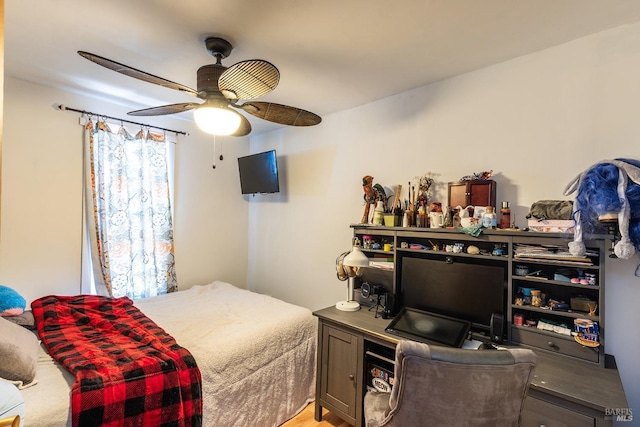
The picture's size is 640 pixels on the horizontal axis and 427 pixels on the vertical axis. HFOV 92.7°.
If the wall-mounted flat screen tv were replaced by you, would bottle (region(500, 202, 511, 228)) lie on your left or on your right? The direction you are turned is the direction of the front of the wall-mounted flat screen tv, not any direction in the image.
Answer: on your left

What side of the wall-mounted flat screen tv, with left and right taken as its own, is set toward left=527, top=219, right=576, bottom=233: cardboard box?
left

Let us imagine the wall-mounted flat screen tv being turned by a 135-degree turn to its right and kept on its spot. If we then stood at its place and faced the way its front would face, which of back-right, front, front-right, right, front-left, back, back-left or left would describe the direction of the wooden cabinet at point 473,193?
back-right

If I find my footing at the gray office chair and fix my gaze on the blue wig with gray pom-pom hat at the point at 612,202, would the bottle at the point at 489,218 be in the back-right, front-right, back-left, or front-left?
front-left

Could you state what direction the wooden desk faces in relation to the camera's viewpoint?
facing the viewer and to the left of the viewer

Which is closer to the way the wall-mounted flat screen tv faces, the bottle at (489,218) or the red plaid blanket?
the red plaid blanket

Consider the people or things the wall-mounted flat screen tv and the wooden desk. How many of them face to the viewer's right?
0

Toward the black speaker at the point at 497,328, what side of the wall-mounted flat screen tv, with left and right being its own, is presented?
left

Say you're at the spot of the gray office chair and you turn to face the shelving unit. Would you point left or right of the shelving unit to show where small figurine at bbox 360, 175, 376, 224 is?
left

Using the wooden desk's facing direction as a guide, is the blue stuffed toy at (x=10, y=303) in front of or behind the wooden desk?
in front

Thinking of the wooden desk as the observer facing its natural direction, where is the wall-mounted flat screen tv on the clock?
The wall-mounted flat screen tv is roughly at 2 o'clock from the wooden desk.
